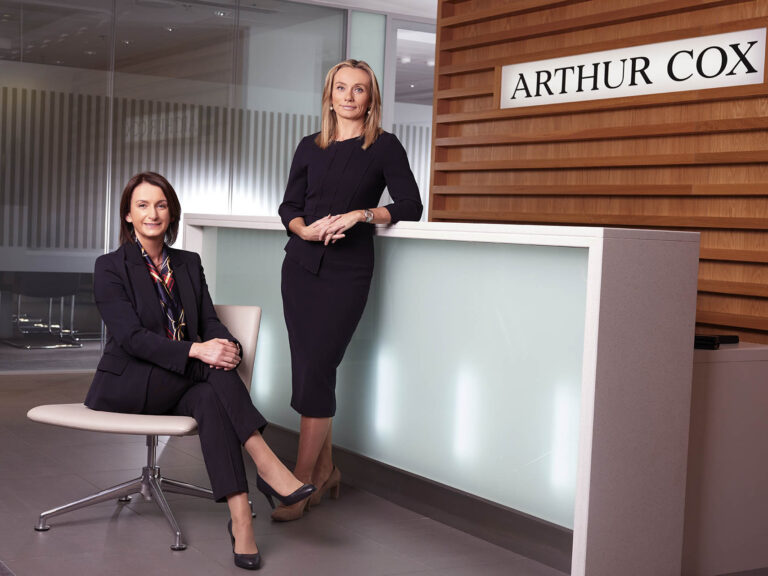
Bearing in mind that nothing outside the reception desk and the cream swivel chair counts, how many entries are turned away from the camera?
0

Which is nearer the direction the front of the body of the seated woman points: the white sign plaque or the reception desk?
the reception desk

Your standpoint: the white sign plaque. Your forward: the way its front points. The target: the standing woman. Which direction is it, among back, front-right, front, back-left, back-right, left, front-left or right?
front

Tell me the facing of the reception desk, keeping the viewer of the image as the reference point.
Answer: facing the viewer and to the left of the viewer

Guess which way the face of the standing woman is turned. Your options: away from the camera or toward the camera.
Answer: toward the camera

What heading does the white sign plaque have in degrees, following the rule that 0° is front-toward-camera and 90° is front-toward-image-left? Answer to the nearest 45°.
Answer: approximately 45°

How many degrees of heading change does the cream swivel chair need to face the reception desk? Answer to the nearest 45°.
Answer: approximately 90° to its left

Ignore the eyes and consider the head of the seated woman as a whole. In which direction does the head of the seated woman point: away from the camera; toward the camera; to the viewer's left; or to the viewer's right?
toward the camera

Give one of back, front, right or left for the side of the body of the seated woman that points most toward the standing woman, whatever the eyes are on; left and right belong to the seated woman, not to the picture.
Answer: left
